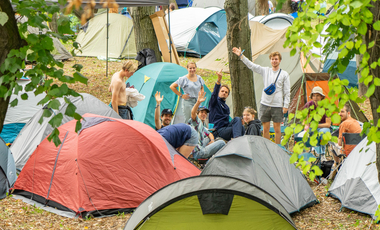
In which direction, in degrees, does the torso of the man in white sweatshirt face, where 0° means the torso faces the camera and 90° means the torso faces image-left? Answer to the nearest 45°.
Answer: approximately 0°

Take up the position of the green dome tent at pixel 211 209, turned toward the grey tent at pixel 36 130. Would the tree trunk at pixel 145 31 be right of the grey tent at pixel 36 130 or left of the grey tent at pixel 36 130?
right

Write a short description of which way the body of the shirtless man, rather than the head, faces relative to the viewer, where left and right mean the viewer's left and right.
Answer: facing to the right of the viewer

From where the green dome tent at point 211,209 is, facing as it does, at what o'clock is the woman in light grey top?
The woman in light grey top is roughly at 6 o'clock from the green dome tent.

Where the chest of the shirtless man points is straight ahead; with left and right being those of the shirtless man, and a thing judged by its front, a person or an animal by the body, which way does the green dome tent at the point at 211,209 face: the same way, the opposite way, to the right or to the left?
to the right

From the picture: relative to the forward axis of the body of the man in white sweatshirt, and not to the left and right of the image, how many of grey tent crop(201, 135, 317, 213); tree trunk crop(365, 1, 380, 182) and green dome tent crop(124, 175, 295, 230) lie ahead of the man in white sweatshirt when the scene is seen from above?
3

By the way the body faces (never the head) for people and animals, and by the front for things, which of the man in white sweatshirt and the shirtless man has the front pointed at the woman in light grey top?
the shirtless man

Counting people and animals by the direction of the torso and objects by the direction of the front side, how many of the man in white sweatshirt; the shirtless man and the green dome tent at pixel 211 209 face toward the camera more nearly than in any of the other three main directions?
2

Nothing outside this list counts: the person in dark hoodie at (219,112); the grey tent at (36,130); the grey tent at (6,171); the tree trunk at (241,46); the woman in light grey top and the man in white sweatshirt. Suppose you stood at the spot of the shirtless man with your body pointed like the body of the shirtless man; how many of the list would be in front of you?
4

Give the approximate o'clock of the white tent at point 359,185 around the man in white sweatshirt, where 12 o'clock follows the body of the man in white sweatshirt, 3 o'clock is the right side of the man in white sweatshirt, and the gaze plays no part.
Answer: The white tent is roughly at 11 o'clock from the man in white sweatshirt.

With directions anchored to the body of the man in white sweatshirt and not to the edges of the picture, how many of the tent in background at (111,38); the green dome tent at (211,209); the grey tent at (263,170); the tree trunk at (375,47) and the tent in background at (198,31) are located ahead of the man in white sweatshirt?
3
